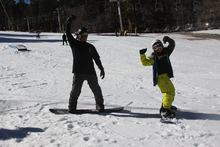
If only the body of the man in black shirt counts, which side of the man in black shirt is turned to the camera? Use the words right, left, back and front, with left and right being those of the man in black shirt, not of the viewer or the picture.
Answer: front

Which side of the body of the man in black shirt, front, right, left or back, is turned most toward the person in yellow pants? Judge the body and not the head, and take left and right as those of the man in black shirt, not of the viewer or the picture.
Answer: left
